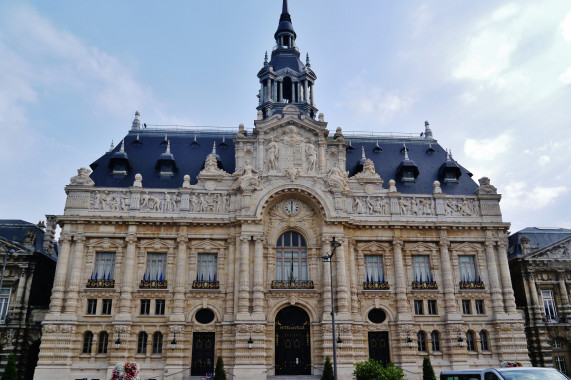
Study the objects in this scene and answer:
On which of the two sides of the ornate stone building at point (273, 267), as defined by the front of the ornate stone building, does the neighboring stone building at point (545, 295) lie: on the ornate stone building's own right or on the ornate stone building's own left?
on the ornate stone building's own left

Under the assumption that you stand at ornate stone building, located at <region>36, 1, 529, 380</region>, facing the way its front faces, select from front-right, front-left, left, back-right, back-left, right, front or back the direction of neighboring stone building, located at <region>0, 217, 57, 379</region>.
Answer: right

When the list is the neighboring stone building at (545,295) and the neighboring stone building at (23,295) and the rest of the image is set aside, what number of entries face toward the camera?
2

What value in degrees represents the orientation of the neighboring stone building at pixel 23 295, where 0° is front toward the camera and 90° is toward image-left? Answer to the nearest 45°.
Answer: approximately 0°

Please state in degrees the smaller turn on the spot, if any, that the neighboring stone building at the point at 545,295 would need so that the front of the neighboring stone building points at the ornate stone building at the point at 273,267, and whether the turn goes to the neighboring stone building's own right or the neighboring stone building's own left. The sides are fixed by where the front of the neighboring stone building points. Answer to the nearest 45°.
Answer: approximately 45° to the neighboring stone building's own right

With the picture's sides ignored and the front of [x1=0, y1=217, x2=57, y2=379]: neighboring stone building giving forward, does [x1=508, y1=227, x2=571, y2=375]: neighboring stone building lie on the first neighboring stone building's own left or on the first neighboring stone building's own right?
on the first neighboring stone building's own left

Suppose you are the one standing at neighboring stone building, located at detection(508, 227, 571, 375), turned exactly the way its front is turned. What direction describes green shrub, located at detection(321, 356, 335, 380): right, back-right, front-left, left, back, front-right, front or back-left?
front-right

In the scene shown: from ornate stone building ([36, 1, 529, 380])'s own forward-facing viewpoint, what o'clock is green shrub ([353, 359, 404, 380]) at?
The green shrub is roughly at 11 o'clock from the ornate stone building.
